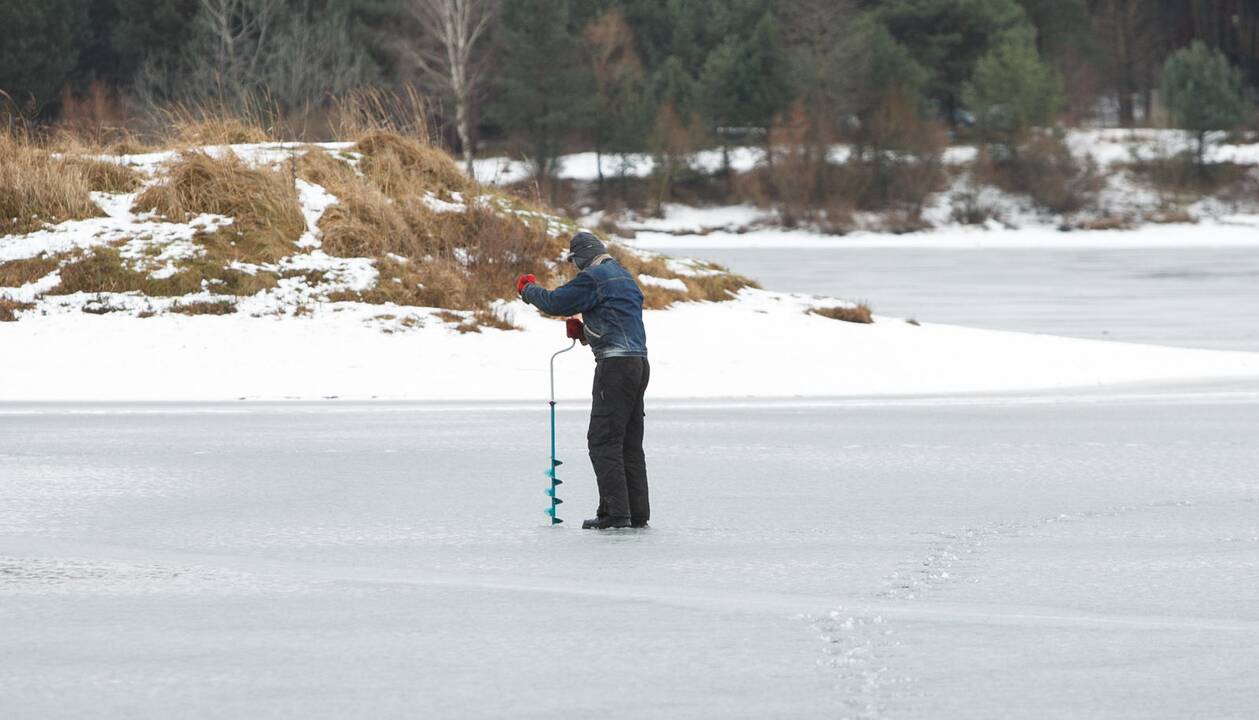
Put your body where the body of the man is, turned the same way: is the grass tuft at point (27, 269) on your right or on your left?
on your right

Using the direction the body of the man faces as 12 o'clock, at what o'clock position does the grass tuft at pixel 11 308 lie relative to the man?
The grass tuft is roughly at 2 o'clock from the man.

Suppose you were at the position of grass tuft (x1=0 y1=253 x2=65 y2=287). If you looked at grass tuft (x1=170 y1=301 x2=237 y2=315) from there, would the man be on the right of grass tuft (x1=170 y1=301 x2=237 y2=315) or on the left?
right

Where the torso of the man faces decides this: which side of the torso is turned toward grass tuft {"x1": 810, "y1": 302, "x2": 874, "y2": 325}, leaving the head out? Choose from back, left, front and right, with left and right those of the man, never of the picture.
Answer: right

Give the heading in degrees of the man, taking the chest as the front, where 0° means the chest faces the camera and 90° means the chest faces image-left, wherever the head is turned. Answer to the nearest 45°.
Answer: approximately 90°
